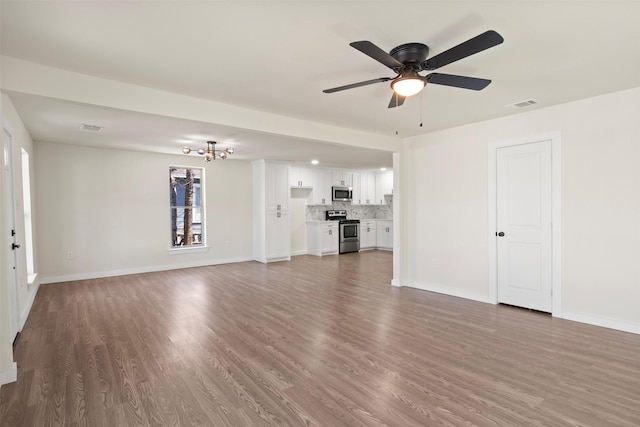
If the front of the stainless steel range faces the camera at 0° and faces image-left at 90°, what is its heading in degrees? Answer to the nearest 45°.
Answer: approximately 315°

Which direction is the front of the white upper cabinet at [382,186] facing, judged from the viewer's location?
facing the viewer and to the left of the viewer

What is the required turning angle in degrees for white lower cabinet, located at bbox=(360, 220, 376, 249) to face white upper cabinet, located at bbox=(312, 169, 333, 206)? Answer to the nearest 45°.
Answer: approximately 90° to its right

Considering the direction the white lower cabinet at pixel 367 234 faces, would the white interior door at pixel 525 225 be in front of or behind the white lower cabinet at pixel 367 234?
in front

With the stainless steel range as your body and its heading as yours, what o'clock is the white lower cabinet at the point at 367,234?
The white lower cabinet is roughly at 9 o'clock from the stainless steel range.

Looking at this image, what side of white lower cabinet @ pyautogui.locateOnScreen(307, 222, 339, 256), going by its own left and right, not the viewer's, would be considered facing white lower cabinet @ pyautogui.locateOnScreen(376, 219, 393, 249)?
left

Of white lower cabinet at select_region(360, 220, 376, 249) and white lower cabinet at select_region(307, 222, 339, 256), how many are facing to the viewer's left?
0

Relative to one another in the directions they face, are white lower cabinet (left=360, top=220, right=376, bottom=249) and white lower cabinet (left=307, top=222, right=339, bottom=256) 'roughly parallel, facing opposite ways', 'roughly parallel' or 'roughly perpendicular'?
roughly parallel

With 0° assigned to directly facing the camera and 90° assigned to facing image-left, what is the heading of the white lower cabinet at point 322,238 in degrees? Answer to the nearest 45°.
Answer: approximately 315°

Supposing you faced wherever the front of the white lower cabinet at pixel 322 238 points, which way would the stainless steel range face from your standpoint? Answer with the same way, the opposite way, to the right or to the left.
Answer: the same way

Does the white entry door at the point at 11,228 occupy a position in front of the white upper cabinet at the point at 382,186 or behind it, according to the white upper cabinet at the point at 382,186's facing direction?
in front
